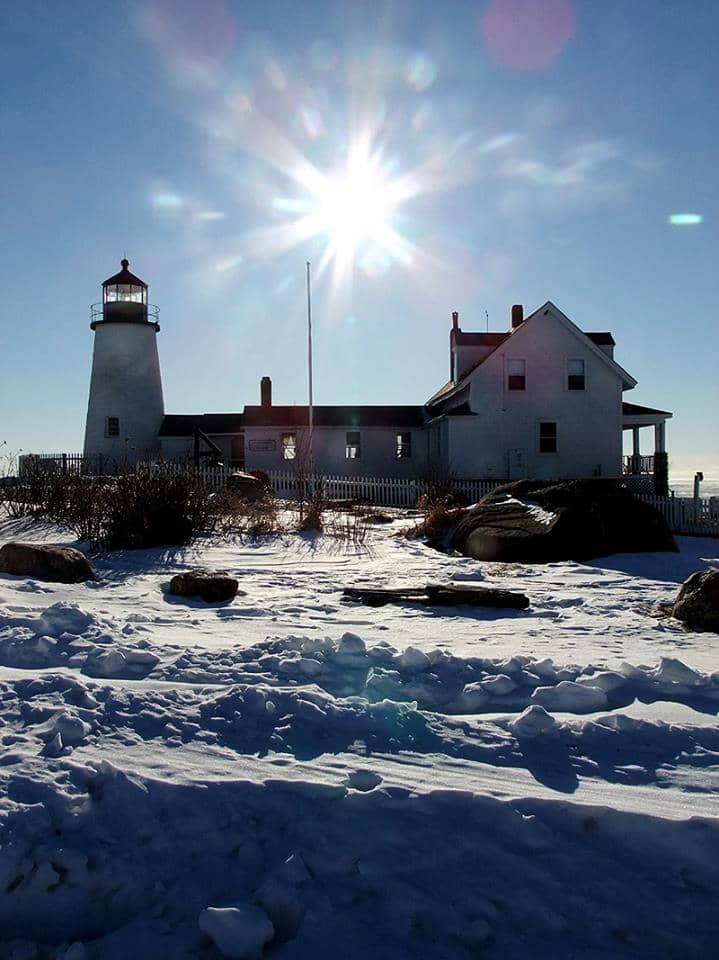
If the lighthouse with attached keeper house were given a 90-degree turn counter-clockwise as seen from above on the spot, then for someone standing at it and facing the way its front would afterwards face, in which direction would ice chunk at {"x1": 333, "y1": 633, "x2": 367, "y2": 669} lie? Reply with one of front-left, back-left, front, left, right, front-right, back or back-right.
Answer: right

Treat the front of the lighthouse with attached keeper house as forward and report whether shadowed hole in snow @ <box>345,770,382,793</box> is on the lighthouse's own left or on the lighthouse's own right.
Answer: on the lighthouse's own right

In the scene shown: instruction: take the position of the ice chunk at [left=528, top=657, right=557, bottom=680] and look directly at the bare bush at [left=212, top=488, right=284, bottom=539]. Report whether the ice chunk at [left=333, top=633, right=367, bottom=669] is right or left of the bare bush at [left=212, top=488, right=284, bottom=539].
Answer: left
